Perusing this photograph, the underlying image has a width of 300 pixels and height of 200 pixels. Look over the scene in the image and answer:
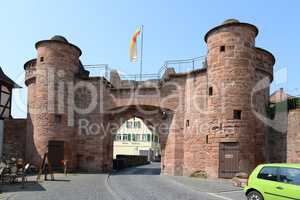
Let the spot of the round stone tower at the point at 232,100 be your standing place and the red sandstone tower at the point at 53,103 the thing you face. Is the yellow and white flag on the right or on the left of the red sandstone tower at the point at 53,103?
right

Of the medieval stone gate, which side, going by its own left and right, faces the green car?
front

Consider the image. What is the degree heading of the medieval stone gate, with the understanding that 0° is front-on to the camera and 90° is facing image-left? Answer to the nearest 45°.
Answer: approximately 0°
